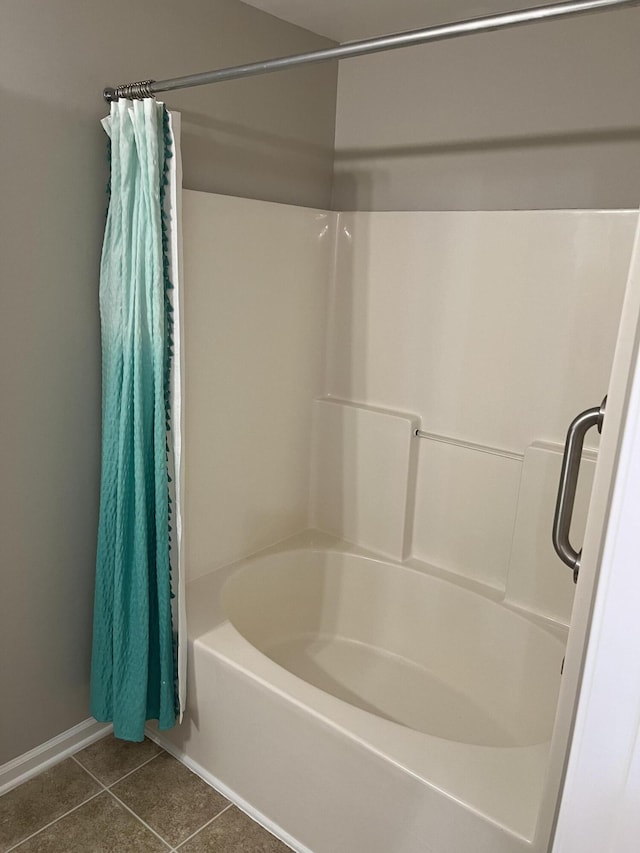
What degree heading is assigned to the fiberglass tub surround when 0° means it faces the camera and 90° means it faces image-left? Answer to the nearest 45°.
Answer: approximately 45°

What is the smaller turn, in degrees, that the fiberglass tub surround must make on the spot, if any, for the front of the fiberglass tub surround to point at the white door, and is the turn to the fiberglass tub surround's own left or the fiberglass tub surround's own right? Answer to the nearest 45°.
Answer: approximately 45° to the fiberglass tub surround's own left
